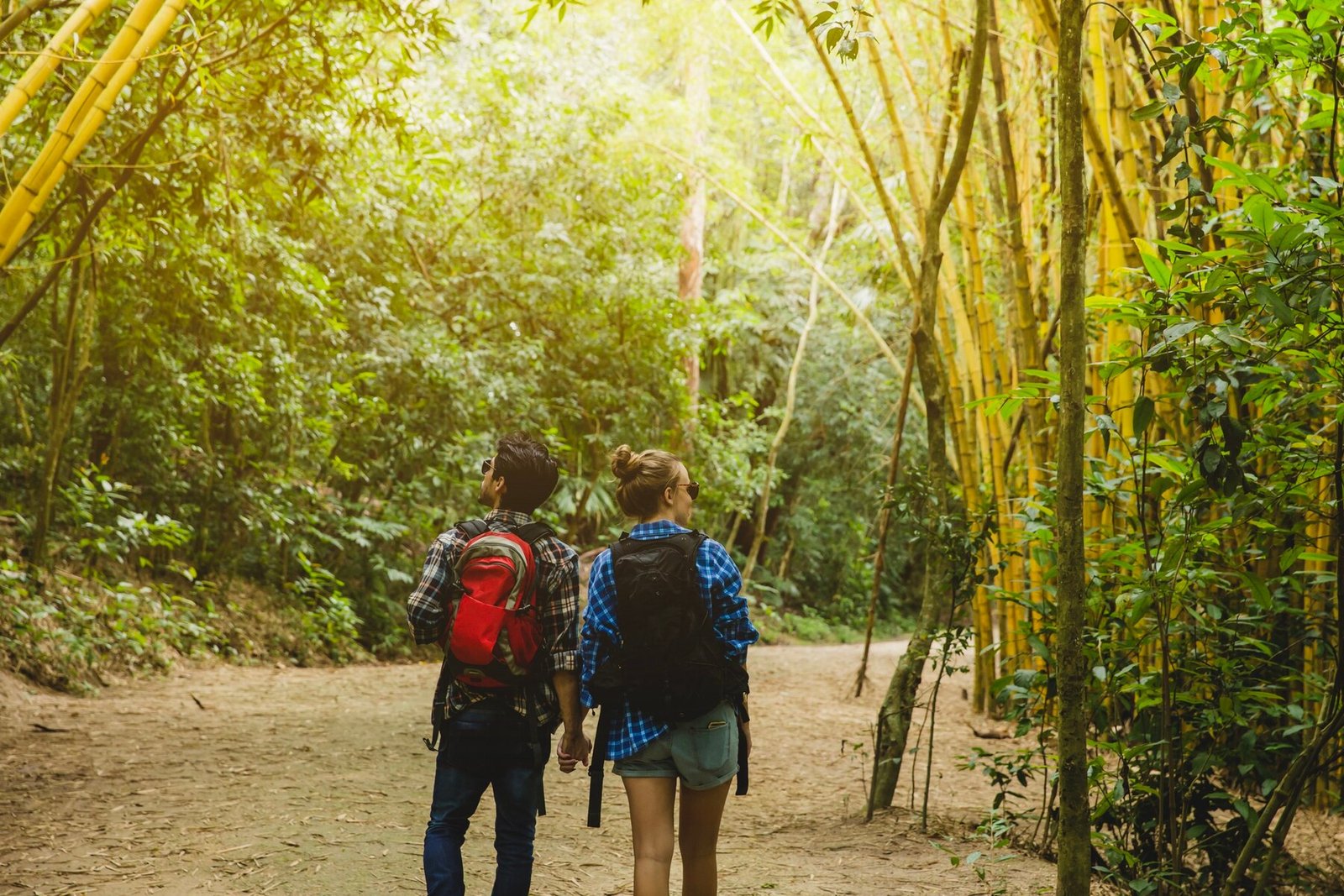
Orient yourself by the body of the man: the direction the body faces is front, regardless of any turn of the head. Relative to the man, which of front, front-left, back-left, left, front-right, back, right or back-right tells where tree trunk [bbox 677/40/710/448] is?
front

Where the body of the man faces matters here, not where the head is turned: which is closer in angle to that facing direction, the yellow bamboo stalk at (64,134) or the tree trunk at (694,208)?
the tree trunk

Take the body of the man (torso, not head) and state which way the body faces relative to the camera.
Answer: away from the camera

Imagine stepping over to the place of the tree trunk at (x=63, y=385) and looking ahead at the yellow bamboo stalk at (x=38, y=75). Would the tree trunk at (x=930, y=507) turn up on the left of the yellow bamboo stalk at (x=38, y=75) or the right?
left

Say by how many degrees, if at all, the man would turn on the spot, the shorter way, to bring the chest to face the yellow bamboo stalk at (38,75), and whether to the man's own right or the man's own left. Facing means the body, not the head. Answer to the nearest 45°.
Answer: approximately 45° to the man's own left

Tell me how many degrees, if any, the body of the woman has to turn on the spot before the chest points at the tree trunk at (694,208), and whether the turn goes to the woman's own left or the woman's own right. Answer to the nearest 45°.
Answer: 0° — they already face it

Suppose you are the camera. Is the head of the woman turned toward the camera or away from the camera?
away from the camera

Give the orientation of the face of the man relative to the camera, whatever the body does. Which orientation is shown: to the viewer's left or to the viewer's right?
to the viewer's left

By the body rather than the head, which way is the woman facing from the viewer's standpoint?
away from the camera

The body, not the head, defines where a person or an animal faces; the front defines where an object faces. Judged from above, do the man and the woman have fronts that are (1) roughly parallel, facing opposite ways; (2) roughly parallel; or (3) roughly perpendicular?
roughly parallel

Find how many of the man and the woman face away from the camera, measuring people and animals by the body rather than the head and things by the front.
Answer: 2

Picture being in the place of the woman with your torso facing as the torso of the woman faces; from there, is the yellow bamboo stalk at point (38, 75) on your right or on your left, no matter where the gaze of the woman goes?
on your left
